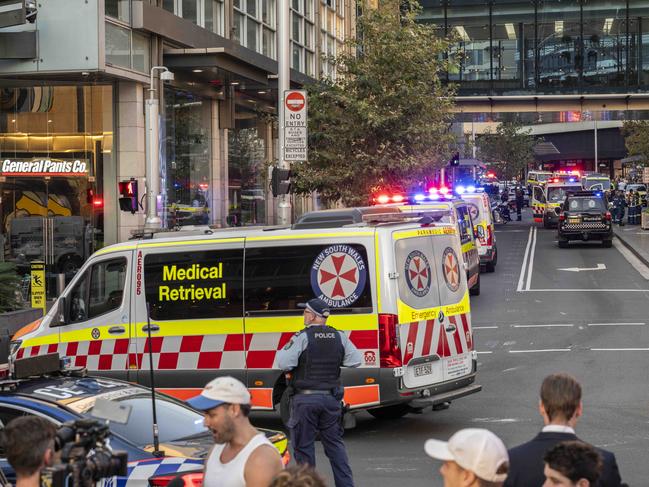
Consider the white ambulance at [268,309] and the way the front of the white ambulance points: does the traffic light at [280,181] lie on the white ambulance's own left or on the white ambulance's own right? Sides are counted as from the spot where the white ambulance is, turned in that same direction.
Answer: on the white ambulance's own right

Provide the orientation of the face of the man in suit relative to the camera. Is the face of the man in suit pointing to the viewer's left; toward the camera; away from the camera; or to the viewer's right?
away from the camera

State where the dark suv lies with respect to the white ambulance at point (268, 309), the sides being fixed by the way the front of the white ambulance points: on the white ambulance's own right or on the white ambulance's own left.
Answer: on the white ambulance's own right

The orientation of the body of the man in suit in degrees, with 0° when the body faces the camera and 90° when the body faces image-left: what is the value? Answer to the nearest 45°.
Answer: approximately 180°

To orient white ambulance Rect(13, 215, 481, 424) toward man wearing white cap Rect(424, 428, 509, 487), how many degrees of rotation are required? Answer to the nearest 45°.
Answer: approximately 135° to its left

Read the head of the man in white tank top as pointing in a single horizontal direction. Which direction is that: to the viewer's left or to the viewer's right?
to the viewer's left

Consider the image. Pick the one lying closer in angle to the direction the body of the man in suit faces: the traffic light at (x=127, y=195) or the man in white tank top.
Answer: the traffic light

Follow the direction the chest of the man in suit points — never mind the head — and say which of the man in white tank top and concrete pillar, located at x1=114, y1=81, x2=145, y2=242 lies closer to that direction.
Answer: the concrete pillar
